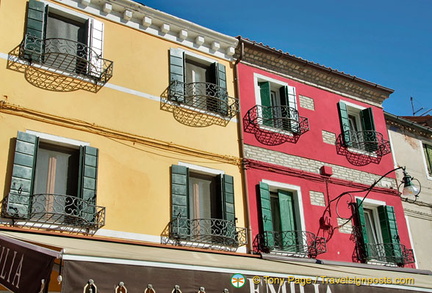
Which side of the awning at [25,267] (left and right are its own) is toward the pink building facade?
left

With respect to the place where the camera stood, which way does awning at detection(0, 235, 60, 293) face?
facing the viewer and to the right of the viewer

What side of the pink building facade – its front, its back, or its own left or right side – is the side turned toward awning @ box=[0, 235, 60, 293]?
right

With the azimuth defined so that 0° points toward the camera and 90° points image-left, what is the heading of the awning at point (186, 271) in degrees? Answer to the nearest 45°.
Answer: approximately 315°

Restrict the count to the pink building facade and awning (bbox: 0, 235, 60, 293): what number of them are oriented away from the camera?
0

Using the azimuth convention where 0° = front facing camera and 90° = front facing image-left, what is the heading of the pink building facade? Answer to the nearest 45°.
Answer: approximately 315°
